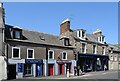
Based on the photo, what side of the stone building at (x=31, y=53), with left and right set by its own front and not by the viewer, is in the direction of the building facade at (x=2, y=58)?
right

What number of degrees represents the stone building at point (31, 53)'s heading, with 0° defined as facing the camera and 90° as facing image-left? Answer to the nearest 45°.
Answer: approximately 315°

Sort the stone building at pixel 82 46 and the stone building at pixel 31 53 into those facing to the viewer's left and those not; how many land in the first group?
0

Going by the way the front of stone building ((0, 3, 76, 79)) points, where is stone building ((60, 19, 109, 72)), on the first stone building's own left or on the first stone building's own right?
on the first stone building's own left

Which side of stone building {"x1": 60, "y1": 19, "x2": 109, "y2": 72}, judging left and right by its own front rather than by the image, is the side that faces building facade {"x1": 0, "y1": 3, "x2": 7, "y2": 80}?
right

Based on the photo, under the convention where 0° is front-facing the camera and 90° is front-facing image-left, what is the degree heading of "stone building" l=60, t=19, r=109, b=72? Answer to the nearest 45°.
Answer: approximately 315°

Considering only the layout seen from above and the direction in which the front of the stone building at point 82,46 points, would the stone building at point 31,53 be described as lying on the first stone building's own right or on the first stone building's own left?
on the first stone building's own right
